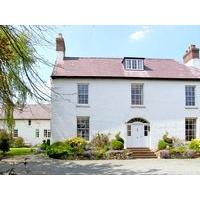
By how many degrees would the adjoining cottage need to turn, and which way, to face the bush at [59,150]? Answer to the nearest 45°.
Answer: approximately 45° to its left

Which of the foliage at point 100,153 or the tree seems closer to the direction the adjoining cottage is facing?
the tree

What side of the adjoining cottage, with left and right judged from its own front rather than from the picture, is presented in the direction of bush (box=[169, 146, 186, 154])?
left

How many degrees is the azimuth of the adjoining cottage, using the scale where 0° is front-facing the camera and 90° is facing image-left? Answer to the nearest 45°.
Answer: approximately 0°

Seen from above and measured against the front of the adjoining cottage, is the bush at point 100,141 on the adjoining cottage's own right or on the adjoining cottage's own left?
on the adjoining cottage's own left

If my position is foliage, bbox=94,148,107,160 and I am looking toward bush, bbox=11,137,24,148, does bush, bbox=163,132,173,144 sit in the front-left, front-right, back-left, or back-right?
back-right

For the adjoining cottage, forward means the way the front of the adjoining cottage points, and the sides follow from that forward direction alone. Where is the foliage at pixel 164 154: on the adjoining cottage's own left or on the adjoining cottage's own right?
on the adjoining cottage's own left

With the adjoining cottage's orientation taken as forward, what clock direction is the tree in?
The tree is roughly at 12 o'clock from the adjoining cottage.

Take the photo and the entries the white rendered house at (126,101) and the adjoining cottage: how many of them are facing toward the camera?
2
